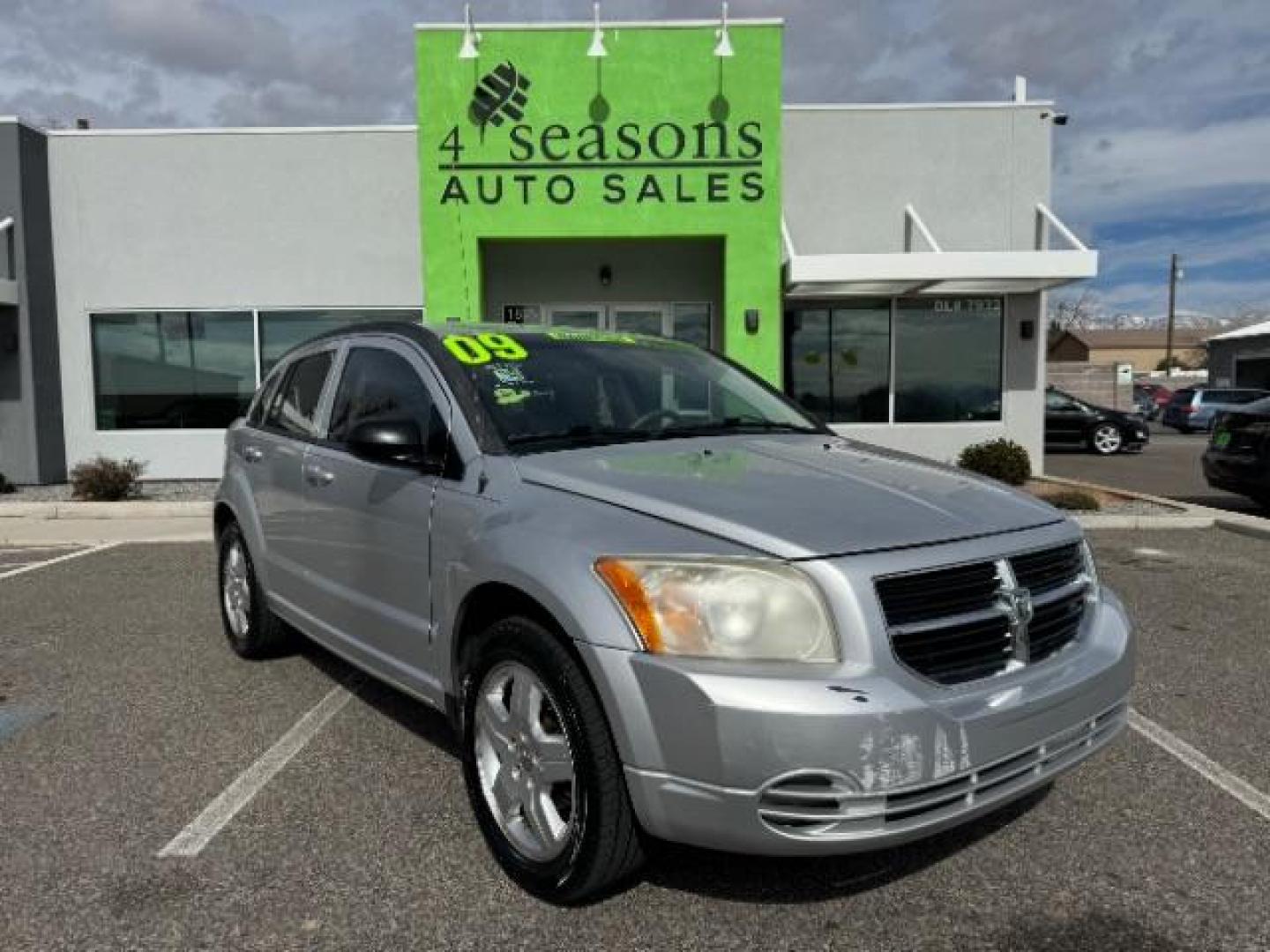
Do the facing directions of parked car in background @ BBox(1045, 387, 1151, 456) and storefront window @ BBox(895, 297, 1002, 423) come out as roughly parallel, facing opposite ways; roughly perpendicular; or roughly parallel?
roughly perpendicular

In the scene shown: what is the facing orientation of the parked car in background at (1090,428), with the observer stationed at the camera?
facing to the right of the viewer

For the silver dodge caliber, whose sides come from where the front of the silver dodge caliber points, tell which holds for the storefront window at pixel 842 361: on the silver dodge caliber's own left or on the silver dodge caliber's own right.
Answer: on the silver dodge caliber's own left

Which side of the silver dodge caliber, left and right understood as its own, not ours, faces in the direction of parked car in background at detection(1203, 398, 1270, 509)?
left

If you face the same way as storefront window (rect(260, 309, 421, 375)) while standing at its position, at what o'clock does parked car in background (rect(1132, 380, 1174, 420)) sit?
The parked car in background is roughly at 8 o'clock from the storefront window.

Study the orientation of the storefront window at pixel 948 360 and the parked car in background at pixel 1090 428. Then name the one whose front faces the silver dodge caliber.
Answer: the storefront window

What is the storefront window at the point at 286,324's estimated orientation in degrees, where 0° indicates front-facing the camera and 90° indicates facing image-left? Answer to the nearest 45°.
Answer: approximately 0°

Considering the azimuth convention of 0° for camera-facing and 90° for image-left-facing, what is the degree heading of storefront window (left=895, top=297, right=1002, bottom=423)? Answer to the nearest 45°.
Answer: approximately 0°

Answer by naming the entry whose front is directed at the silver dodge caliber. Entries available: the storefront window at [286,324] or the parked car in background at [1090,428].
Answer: the storefront window

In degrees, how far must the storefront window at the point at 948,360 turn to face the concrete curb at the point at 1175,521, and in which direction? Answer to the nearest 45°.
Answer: approximately 45° to its left
